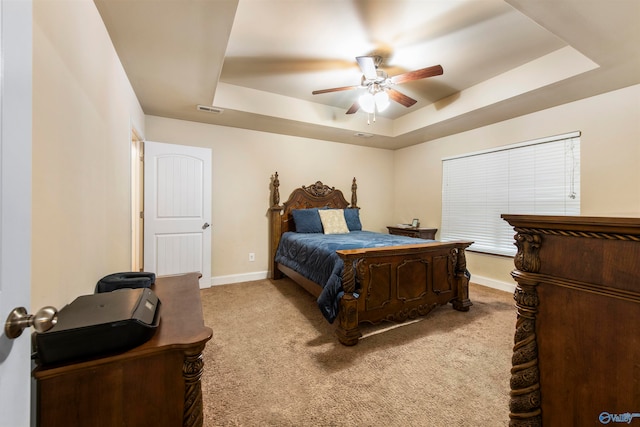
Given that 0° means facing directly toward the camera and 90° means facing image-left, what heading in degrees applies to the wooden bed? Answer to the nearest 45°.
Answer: approximately 315°

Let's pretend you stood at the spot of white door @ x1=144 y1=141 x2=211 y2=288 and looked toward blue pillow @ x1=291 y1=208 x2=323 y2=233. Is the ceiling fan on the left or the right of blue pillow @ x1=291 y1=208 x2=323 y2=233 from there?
right

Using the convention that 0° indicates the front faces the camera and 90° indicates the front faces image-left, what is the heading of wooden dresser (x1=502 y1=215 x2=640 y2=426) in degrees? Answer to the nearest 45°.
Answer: approximately 45°

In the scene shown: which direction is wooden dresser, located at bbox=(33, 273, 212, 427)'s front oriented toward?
to the viewer's right

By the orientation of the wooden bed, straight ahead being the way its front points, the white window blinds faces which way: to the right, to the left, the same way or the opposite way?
to the right

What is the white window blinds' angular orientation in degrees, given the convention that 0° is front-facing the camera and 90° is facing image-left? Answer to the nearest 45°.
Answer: approximately 45°

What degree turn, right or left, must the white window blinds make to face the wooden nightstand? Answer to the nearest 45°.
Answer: approximately 45° to its right

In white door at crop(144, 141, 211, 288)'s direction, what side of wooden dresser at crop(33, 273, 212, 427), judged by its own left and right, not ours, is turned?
left

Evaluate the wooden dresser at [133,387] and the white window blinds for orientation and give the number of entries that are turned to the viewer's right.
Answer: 1

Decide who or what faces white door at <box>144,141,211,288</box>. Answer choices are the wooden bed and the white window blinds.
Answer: the white window blinds

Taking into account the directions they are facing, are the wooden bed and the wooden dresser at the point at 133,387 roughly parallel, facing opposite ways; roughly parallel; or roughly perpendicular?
roughly perpendicular
